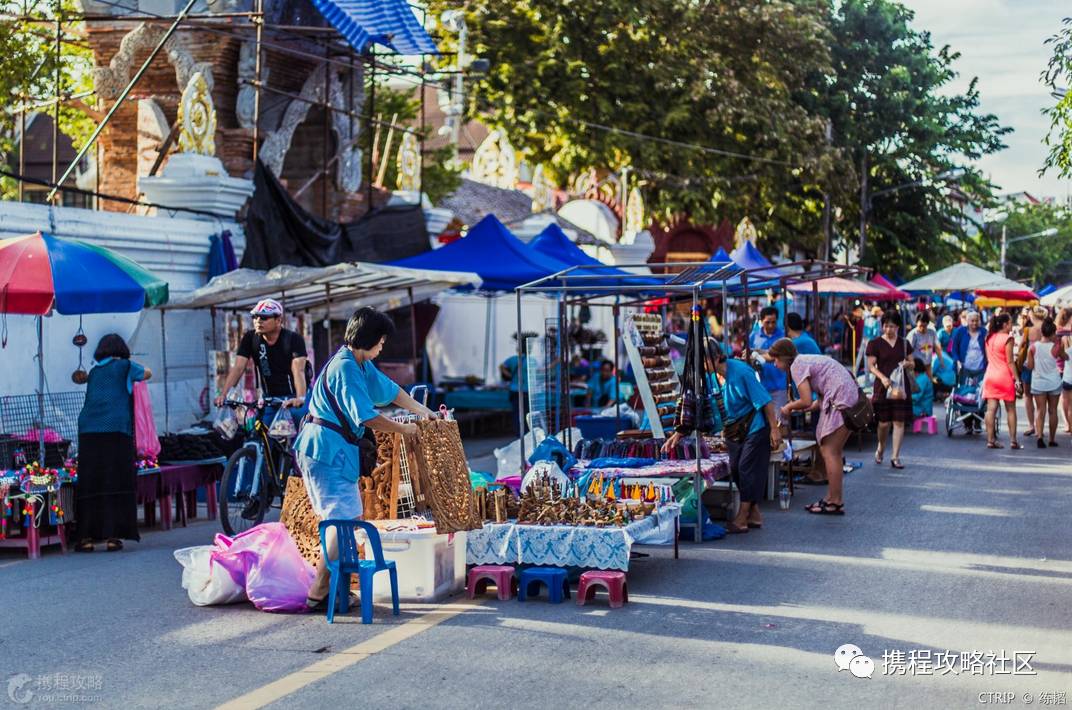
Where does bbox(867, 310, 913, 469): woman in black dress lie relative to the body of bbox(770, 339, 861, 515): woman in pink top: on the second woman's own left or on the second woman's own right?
on the second woman's own right

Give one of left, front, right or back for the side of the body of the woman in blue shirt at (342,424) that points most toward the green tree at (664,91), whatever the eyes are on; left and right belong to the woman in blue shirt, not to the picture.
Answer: left

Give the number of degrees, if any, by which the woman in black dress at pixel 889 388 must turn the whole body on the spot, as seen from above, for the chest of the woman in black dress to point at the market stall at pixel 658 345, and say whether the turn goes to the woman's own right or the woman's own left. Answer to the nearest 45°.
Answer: approximately 45° to the woman's own right

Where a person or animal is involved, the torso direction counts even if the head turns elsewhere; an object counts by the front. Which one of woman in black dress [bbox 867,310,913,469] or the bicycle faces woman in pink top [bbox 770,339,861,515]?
the woman in black dress

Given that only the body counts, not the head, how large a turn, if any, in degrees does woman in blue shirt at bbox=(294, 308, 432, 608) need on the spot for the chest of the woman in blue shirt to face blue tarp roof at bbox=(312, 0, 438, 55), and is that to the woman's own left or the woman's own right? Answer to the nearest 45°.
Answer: approximately 90° to the woman's own left

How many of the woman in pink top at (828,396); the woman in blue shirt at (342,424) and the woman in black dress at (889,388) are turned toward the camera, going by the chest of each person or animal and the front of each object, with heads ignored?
1

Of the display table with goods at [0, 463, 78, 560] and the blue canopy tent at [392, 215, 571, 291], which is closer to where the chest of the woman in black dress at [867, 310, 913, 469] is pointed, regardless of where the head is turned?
the display table with goods

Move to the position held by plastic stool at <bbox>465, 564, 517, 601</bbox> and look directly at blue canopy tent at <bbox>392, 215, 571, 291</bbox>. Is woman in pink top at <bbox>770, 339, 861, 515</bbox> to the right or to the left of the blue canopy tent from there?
right

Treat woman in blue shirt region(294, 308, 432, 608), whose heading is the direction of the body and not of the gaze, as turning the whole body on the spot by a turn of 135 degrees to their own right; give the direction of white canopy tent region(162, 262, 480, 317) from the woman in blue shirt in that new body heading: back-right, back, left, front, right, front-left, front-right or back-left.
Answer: back-right

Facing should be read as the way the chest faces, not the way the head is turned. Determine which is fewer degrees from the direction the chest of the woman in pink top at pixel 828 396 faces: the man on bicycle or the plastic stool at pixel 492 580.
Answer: the man on bicycle

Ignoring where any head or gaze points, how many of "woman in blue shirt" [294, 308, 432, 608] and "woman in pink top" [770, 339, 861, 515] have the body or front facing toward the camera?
0

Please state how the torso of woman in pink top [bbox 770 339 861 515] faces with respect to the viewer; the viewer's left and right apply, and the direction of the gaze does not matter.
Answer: facing to the left of the viewer

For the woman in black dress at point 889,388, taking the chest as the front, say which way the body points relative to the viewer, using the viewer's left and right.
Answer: facing the viewer

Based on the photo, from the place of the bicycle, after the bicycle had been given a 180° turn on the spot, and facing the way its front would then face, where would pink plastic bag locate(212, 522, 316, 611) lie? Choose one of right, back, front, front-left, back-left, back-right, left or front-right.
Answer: back-right

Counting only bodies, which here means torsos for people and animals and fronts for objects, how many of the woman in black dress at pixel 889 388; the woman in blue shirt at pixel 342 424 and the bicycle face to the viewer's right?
1

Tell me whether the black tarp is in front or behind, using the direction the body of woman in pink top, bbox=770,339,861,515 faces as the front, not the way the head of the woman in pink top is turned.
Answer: in front

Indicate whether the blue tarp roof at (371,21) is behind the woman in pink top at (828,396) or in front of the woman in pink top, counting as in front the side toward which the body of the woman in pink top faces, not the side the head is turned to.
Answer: in front

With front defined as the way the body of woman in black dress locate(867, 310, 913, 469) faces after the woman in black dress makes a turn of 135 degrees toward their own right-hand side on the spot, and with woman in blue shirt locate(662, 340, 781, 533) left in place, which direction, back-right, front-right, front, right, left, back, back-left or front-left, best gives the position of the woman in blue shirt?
back-left

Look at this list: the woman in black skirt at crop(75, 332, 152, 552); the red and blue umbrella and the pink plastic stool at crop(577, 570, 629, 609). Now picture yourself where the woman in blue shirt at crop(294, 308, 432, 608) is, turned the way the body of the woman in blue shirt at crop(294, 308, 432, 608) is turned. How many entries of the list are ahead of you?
1

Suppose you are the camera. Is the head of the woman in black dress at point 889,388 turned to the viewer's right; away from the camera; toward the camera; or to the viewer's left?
toward the camera

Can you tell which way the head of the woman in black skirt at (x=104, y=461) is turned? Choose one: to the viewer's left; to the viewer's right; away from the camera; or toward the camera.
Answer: away from the camera
